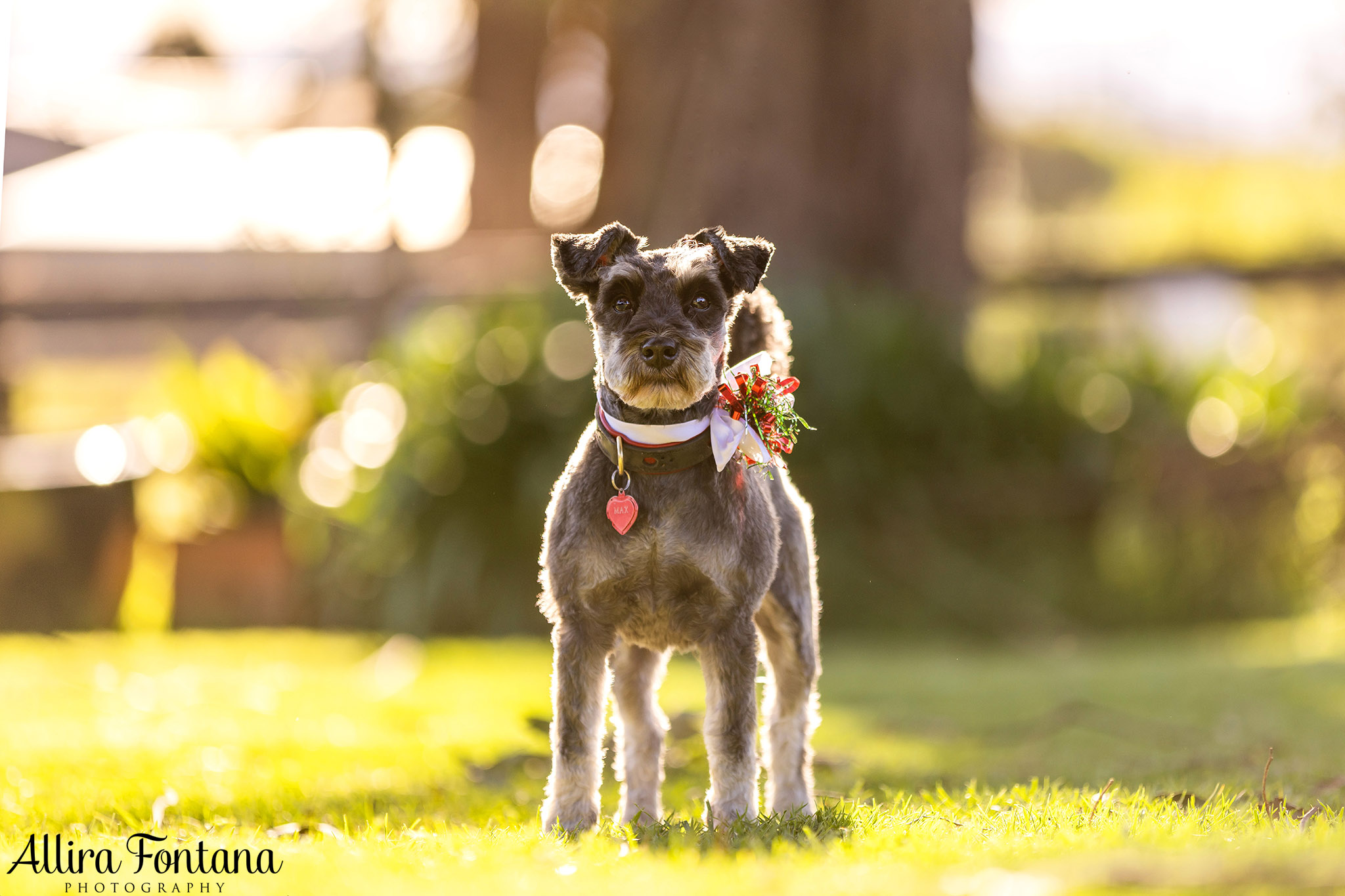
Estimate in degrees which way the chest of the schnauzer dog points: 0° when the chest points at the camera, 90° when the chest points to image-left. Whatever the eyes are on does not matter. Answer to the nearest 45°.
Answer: approximately 0°
